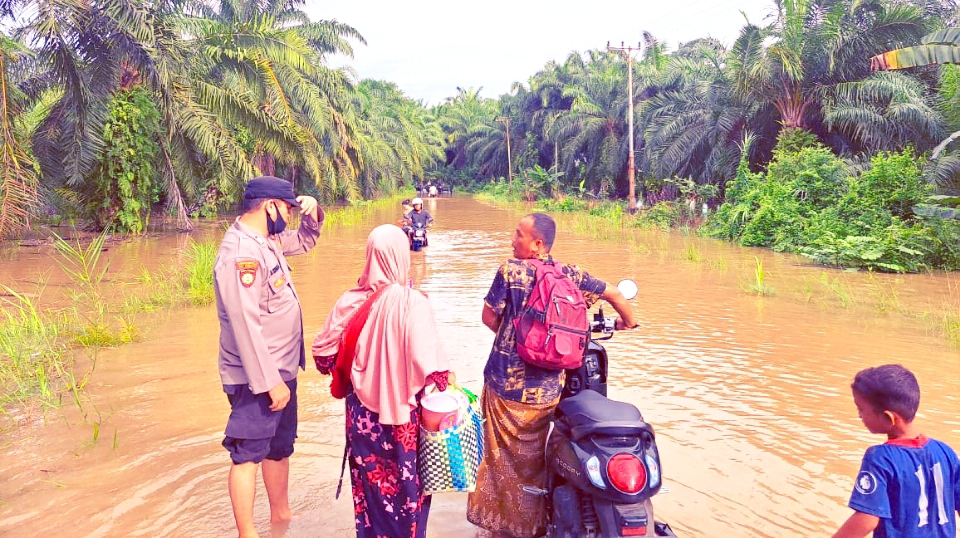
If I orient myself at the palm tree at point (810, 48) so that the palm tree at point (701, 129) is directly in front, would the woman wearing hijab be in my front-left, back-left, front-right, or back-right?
back-left

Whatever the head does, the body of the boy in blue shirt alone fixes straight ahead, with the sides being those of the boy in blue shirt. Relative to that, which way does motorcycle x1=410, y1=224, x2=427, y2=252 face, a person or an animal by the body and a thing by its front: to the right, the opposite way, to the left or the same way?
the opposite way

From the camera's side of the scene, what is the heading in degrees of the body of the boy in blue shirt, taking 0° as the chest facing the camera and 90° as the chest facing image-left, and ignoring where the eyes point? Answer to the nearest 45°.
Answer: approximately 135°

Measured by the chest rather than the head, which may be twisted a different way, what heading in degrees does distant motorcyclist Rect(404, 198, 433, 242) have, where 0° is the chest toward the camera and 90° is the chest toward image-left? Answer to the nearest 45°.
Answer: approximately 0°

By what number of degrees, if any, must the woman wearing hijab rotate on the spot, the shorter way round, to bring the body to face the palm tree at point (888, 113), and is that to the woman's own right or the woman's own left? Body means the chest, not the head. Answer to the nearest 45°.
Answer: approximately 45° to the woman's own right

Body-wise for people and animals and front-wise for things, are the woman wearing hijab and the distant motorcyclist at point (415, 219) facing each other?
yes

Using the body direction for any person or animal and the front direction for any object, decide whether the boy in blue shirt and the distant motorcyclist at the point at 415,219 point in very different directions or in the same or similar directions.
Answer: very different directions

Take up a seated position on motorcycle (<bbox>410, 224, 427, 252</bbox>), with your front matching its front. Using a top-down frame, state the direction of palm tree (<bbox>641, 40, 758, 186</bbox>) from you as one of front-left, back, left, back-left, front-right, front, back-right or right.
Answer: back-left

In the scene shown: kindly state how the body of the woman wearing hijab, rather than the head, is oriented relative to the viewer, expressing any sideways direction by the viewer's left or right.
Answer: facing away from the viewer

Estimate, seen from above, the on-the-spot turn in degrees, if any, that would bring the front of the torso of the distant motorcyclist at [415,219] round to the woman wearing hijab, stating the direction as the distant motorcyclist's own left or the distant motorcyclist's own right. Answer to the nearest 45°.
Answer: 0° — they already face them

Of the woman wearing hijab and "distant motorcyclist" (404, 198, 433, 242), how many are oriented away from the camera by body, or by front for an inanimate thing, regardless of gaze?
1
